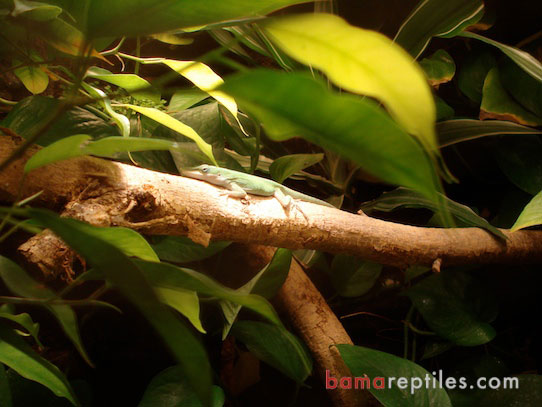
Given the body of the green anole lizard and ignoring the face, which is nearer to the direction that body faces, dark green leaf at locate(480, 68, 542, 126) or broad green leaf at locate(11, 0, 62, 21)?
the broad green leaf

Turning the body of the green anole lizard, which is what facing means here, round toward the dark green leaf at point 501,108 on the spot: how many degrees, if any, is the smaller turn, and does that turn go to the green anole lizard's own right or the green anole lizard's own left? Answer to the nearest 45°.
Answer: approximately 135° to the green anole lizard's own right

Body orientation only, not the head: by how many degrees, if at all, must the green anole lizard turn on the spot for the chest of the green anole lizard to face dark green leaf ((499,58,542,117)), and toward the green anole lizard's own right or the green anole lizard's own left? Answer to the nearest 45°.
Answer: approximately 135° to the green anole lizard's own right

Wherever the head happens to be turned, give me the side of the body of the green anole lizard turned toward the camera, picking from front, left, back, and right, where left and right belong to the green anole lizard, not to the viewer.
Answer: left

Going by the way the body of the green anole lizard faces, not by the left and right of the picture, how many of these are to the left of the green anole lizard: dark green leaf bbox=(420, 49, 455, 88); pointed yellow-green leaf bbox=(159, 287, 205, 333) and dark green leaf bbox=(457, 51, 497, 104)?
1

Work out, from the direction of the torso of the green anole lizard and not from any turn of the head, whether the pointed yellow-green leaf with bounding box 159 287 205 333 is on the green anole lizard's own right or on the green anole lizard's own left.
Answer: on the green anole lizard's own left

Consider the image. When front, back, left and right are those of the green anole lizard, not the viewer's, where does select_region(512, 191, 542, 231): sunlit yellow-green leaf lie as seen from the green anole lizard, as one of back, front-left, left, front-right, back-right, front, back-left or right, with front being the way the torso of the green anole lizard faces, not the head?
back
